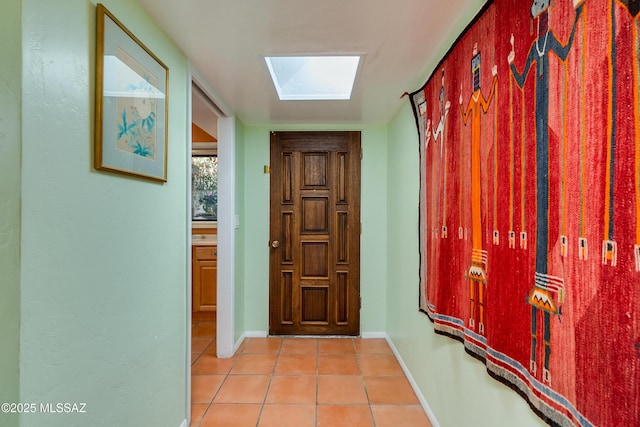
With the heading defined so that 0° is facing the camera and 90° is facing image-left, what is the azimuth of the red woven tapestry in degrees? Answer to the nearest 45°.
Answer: approximately 45°

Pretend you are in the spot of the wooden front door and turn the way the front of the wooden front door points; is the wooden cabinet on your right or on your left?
on your right

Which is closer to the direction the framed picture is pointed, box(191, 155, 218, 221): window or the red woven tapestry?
the red woven tapestry

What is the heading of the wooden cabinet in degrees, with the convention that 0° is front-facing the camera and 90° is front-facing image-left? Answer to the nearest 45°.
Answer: approximately 0°

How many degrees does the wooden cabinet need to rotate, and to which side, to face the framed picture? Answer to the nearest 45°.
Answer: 0° — it already faces it

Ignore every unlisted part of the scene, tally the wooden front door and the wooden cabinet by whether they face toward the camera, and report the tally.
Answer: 2

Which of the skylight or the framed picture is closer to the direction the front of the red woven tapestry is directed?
the framed picture

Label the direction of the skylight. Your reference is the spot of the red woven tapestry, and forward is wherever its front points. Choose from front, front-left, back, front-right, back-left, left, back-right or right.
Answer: right

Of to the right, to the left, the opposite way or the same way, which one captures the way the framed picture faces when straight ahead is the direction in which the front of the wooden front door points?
to the left
